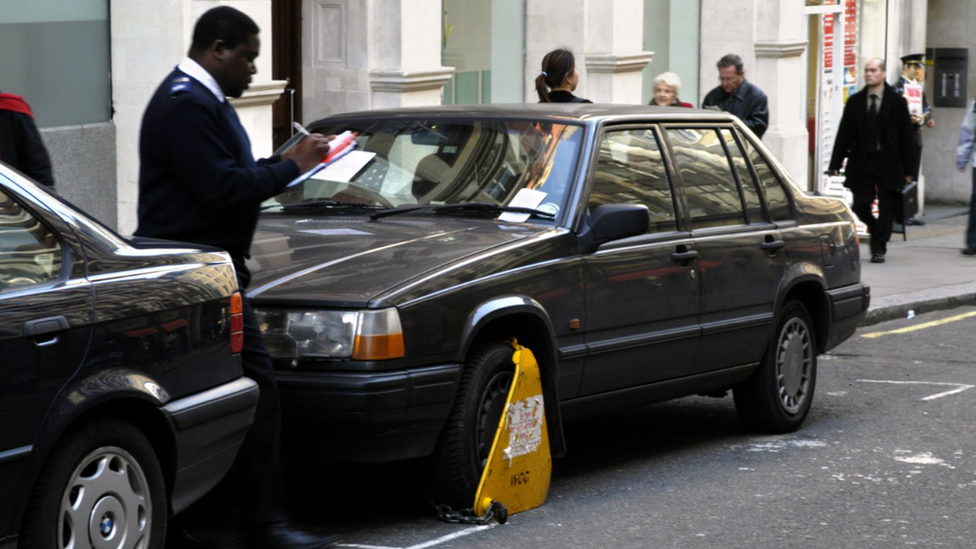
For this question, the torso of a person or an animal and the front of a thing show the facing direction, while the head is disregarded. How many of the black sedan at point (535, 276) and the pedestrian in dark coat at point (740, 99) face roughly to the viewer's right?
0

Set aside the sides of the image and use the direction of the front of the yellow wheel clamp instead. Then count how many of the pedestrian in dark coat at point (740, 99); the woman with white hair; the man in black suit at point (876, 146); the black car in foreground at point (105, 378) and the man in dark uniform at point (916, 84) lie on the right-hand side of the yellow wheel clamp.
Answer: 1

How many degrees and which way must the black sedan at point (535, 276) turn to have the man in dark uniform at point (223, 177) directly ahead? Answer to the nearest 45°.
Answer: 0° — it already faces them

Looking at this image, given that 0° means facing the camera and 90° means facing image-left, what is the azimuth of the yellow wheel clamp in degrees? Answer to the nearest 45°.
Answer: approximately 315°

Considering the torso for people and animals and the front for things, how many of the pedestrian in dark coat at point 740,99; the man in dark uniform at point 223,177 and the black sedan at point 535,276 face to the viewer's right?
1

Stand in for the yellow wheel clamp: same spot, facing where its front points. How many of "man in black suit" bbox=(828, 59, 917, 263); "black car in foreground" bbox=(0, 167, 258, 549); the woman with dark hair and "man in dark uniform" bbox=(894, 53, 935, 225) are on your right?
1

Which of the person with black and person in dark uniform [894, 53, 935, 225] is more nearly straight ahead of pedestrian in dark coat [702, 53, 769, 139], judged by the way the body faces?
the person with black and red jacket

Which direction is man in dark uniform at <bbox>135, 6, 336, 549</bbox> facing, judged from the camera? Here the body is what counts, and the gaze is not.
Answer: to the viewer's right

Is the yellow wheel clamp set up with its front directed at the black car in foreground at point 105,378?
no

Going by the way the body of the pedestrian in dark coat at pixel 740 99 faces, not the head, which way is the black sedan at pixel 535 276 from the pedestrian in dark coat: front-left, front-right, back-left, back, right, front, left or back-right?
front-left

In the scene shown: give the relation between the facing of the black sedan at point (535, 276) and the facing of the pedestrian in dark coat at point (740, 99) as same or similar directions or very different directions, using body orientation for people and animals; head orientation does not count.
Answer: same or similar directions

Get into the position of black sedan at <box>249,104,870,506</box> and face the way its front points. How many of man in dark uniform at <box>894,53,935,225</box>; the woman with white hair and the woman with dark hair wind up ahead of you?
0

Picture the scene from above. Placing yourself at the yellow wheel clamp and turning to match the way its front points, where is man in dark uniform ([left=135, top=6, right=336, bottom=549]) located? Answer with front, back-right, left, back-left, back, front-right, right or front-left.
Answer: right

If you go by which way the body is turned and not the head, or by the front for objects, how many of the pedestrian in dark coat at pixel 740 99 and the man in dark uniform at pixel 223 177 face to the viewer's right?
1

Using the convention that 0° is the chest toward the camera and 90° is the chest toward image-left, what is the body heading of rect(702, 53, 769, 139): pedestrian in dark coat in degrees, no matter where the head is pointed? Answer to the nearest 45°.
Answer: approximately 45°

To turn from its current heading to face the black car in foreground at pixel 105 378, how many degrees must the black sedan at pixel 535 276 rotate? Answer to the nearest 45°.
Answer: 0° — it already faces it

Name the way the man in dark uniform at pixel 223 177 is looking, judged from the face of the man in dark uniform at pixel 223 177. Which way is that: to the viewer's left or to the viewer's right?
to the viewer's right
